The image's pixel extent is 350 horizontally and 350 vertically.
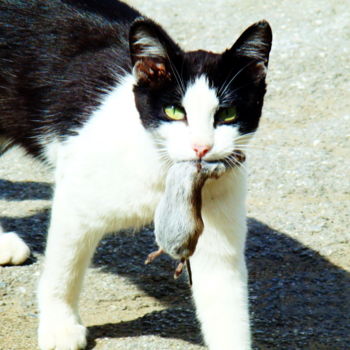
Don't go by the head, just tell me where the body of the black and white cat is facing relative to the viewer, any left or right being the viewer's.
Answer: facing the viewer and to the right of the viewer
